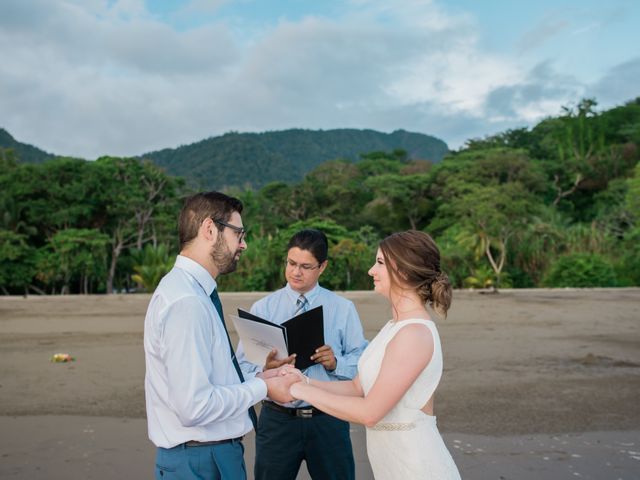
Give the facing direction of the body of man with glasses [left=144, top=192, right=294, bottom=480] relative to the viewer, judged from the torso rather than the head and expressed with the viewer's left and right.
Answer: facing to the right of the viewer

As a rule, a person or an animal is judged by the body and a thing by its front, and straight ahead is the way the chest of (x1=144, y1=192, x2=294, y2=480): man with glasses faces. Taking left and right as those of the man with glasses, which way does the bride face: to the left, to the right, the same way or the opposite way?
the opposite way

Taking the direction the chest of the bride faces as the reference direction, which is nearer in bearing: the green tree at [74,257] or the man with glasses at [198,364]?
the man with glasses

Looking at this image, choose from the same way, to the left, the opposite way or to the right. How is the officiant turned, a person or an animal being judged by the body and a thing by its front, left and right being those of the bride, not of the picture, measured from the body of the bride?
to the left

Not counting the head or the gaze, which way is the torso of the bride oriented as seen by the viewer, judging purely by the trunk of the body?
to the viewer's left

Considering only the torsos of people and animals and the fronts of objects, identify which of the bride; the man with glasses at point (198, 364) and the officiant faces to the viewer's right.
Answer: the man with glasses

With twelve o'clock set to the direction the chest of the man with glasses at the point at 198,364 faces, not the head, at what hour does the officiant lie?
The officiant is roughly at 10 o'clock from the man with glasses.

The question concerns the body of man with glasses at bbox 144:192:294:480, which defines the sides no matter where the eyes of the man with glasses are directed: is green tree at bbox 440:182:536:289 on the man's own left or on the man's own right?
on the man's own left

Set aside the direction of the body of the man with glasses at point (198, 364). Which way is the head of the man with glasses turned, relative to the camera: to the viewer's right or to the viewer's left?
to the viewer's right

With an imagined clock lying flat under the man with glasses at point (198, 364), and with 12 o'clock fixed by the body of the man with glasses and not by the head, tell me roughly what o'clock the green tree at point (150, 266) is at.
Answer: The green tree is roughly at 9 o'clock from the man with glasses.

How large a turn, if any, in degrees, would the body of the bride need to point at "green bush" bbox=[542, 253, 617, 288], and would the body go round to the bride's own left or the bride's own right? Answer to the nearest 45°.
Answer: approximately 90° to the bride's own right

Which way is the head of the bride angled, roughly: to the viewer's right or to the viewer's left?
to the viewer's left
